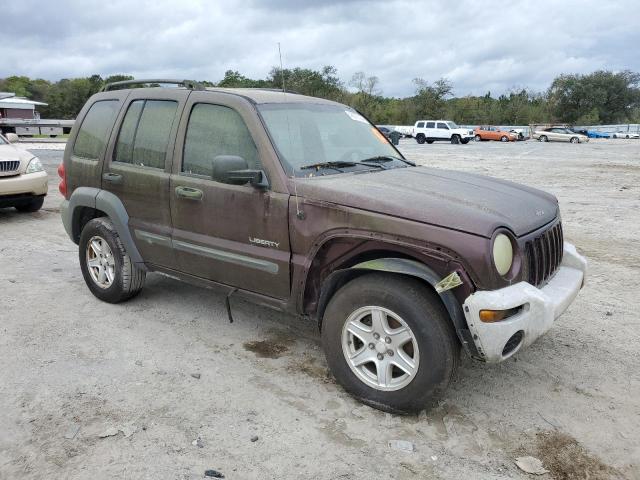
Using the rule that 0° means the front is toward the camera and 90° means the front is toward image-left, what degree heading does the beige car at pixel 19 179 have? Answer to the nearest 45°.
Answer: approximately 315°

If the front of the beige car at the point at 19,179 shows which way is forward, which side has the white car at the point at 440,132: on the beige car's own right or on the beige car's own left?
on the beige car's own left
